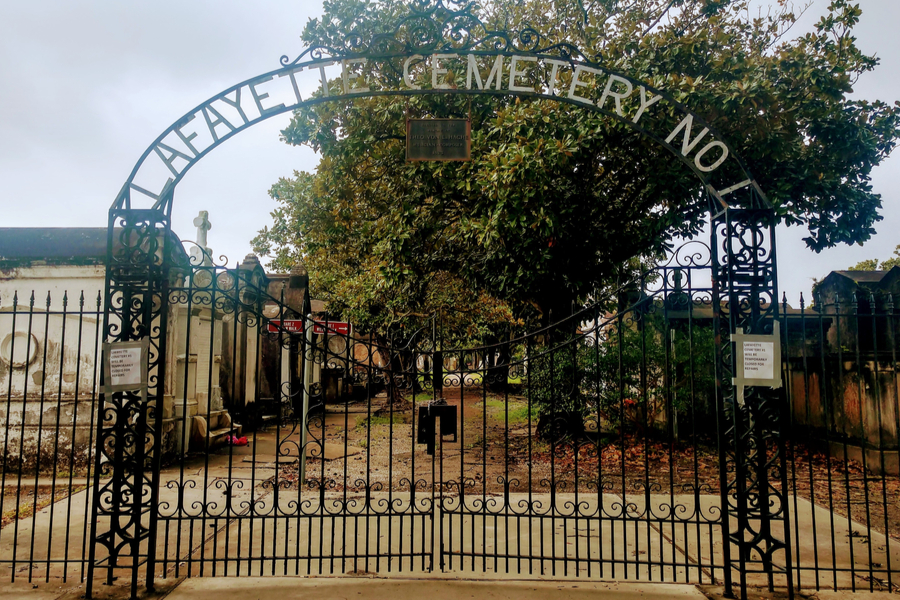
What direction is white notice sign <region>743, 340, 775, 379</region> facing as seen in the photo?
toward the camera

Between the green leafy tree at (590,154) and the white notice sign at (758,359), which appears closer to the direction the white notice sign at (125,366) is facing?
the white notice sign

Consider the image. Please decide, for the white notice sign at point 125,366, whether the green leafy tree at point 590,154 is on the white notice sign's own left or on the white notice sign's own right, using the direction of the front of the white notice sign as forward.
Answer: on the white notice sign's own left

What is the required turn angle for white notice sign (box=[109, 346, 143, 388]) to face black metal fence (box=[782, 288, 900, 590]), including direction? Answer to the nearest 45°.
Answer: approximately 90° to its left

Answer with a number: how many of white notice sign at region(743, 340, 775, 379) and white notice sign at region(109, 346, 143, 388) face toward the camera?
2

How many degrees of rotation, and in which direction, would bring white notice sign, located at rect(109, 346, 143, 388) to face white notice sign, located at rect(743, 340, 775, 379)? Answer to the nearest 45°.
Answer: approximately 45° to its left

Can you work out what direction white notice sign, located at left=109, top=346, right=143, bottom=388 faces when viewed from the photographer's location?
facing the viewer
